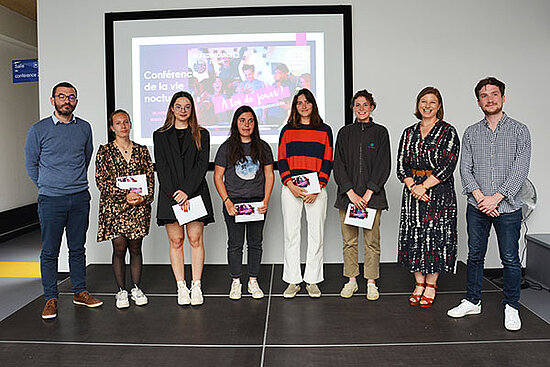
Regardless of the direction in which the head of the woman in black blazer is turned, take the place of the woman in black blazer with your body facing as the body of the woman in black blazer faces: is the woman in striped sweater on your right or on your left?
on your left

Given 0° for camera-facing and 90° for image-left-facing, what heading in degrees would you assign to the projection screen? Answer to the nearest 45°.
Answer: approximately 0°

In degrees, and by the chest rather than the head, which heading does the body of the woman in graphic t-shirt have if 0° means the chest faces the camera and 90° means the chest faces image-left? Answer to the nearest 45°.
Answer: approximately 0°
